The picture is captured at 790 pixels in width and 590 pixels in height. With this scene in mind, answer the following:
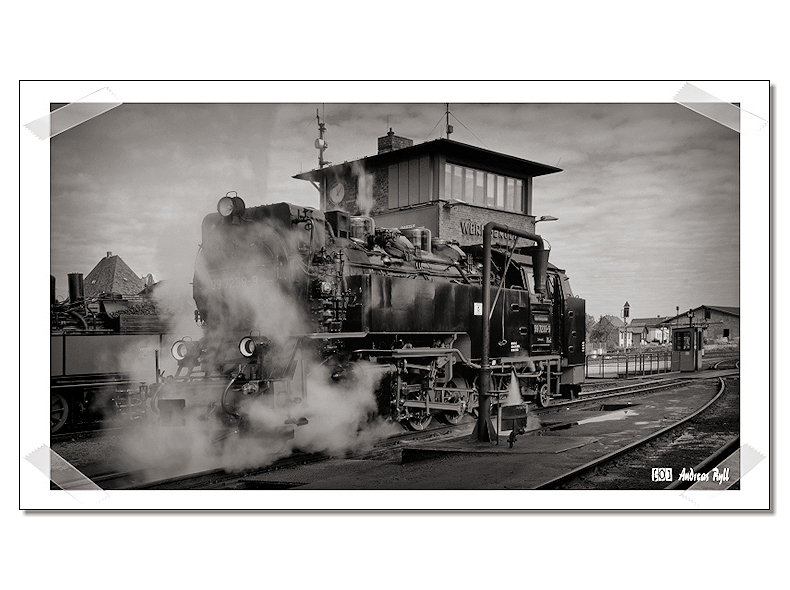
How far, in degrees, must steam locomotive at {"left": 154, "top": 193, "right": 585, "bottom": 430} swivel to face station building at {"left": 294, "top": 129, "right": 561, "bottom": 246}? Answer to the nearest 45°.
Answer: approximately 180°

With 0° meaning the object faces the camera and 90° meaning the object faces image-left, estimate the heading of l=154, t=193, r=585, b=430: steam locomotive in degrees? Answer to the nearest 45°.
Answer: approximately 45°

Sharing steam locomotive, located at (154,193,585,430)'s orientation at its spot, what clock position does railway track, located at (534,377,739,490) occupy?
The railway track is roughly at 8 o'clock from the steam locomotive.

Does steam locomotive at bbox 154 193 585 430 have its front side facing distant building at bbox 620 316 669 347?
no
